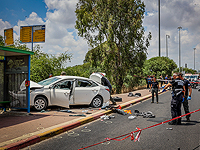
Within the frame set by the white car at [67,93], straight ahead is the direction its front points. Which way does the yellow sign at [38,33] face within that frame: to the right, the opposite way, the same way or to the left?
to the left

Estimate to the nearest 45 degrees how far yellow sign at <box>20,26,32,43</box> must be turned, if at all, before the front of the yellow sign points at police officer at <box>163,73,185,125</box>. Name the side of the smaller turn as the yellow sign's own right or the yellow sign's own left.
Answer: approximately 45° to the yellow sign's own left

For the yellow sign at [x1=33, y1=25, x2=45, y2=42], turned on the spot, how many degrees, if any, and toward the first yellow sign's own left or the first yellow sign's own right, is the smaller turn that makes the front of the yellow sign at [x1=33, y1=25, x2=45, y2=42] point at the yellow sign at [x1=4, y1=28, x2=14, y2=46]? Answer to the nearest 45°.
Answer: approximately 135° to the first yellow sign's own right

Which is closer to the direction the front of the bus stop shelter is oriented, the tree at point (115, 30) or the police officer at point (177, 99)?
the police officer

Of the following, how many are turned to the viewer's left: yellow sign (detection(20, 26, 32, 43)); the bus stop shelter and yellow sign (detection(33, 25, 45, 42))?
0

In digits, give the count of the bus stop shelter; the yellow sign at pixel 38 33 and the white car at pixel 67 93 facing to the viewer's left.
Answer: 1

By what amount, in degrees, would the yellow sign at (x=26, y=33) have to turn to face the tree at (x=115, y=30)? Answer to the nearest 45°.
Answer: approximately 135° to its left

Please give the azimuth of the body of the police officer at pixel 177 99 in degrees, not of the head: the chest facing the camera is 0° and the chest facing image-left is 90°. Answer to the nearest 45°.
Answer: approximately 135°

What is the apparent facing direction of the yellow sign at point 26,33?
toward the camera

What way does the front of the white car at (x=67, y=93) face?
to the viewer's left

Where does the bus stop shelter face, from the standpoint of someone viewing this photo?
facing the viewer and to the right of the viewer

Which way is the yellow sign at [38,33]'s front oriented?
toward the camera

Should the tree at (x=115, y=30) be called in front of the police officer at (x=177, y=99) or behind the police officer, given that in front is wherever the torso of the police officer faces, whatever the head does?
in front
